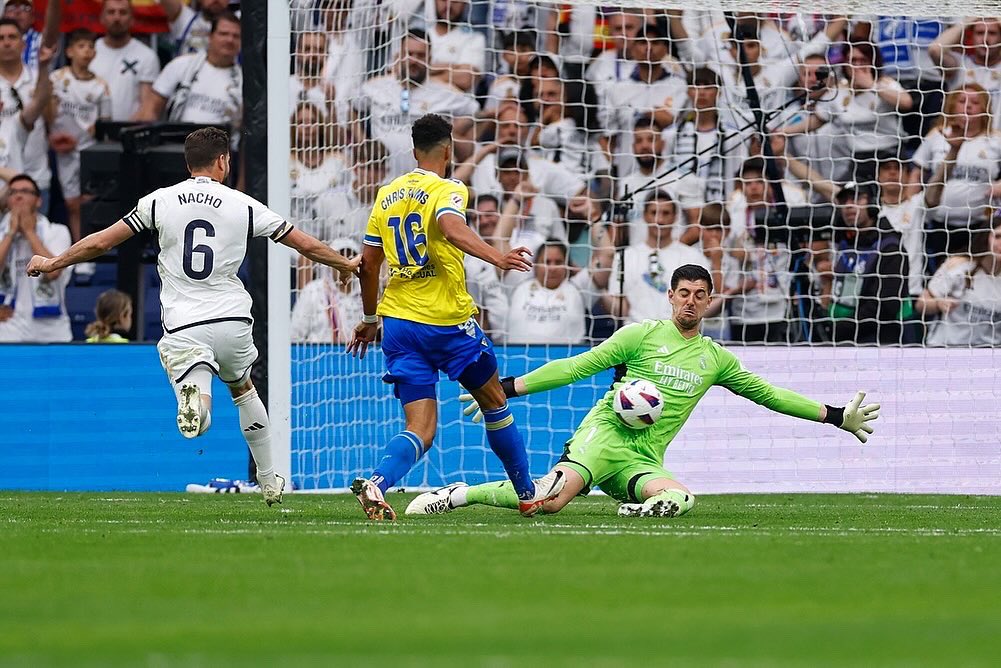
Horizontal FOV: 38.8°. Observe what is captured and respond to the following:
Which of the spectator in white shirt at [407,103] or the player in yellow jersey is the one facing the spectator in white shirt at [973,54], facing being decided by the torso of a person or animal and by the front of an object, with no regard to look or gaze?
the player in yellow jersey

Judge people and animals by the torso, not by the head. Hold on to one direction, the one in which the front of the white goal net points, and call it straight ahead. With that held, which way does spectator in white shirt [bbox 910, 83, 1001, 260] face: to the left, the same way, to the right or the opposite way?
the same way

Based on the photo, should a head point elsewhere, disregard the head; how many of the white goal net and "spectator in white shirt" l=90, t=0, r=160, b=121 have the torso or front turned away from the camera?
0

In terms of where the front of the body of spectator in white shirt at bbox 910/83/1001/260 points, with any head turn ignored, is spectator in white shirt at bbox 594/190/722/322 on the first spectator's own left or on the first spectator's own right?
on the first spectator's own right

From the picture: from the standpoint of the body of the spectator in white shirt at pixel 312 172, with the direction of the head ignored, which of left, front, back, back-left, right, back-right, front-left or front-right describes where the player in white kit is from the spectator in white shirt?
front

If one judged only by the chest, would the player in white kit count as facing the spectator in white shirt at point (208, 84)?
yes

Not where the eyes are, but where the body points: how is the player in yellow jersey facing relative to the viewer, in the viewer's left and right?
facing away from the viewer and to the right of the viewer

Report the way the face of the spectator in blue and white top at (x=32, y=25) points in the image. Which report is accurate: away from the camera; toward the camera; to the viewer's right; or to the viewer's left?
toward the camera

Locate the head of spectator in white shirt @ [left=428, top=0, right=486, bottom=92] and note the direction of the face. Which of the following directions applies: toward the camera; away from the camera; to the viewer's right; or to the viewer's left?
toward the camera

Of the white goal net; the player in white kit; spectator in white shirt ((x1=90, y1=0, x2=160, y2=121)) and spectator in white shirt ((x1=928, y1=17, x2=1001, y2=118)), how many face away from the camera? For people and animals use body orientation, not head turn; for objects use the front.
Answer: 1

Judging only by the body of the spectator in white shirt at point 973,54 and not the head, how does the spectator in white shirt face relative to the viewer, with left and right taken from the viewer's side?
facing the viewer

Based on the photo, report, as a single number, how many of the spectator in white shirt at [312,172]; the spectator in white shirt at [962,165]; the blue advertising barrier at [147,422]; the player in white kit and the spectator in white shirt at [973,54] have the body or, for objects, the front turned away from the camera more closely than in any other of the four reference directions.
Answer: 1

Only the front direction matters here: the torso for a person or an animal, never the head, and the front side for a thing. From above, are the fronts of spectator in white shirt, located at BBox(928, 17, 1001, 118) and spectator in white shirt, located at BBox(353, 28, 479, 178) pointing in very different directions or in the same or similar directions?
same or similar directions

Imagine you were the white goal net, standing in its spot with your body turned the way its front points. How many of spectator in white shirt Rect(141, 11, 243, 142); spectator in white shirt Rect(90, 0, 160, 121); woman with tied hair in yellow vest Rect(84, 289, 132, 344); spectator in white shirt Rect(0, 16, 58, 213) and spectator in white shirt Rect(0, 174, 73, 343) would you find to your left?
0

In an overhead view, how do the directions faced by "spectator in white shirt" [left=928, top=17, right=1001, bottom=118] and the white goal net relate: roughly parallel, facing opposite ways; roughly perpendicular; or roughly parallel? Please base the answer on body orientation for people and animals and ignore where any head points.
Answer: roughly parallel

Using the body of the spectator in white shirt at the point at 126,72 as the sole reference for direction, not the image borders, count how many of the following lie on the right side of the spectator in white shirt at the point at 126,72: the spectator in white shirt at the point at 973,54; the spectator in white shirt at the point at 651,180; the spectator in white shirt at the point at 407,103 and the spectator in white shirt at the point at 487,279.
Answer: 0

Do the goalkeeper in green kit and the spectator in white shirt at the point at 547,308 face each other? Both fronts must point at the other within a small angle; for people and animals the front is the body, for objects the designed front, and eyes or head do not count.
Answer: no

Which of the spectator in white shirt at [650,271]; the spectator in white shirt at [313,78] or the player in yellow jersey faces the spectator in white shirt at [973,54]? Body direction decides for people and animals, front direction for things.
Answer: the player in yellow jersey

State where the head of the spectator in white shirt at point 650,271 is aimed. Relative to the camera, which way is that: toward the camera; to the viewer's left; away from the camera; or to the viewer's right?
toward the camera

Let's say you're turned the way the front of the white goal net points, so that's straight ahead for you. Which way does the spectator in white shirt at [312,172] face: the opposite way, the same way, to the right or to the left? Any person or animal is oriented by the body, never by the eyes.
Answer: the same way

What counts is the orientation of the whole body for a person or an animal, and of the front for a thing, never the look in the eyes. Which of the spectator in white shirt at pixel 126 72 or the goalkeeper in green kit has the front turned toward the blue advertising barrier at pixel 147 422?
the spectator in white shirt

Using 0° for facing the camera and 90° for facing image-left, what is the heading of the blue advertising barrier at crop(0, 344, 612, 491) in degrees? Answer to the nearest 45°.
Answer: approximately 0°
